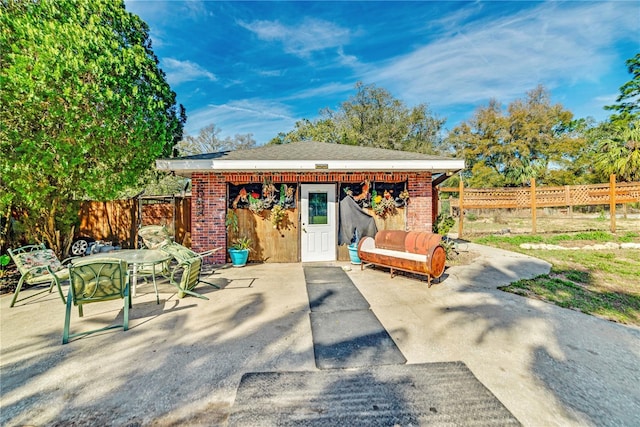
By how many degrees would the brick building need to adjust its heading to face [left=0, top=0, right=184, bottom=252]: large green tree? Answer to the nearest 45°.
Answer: approximately 45° to its right

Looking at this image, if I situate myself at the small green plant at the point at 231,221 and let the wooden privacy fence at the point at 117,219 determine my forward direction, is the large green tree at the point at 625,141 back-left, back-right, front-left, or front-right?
back-right

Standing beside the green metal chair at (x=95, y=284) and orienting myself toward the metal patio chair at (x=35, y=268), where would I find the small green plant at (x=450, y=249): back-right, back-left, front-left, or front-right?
back-right

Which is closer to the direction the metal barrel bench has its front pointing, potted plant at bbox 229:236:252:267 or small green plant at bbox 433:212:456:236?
the potted plant

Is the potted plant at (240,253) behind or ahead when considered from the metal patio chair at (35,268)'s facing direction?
ahead

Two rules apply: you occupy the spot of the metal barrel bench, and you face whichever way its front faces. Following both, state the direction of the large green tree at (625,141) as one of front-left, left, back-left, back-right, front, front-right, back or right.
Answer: back

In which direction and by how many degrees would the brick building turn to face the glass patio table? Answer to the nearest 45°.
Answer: approximately 45° to its right

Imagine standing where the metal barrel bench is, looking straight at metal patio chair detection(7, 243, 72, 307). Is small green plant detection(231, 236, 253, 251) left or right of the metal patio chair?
right

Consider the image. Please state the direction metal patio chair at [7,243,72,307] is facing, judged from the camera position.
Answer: facing the viewer and to the right of the viewer

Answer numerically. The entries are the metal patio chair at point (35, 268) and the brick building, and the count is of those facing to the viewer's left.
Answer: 0

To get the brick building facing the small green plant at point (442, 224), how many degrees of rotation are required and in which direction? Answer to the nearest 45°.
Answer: approximately 90° to its left

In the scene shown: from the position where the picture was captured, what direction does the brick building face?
facing the viewer

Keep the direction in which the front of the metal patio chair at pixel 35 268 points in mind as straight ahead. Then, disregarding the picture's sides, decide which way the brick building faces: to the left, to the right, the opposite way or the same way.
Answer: to the right

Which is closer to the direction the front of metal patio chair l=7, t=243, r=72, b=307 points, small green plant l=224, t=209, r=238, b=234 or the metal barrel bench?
the metal barrel bench

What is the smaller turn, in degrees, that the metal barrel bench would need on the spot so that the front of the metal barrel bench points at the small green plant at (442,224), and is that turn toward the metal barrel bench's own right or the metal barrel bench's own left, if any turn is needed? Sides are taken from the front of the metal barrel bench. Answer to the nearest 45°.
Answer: approximately 135° to the metal barrel bench's own right

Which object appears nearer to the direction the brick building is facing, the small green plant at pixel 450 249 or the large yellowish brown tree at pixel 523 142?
the small green plant
